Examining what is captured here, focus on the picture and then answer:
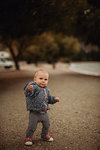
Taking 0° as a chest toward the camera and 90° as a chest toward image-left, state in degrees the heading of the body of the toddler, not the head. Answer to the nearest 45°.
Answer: approximately 315°

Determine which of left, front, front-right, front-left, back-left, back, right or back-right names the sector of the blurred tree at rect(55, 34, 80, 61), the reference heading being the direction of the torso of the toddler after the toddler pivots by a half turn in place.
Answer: front-right
